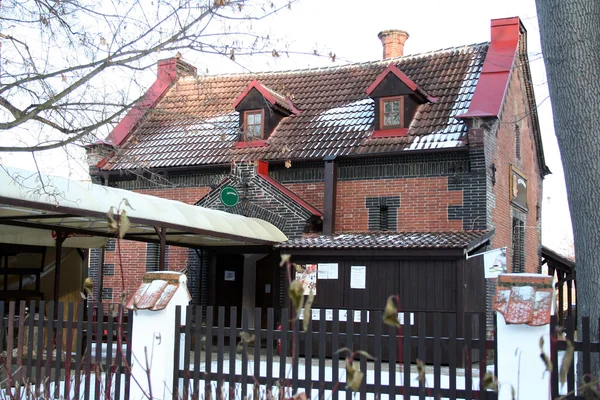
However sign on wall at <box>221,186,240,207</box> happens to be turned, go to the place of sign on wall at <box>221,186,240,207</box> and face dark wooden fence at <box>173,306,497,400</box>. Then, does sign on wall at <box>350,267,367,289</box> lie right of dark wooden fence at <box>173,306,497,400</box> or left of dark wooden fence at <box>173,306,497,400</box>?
left

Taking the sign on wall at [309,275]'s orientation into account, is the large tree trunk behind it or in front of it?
in front

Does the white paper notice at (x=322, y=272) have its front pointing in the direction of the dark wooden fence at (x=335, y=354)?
yes

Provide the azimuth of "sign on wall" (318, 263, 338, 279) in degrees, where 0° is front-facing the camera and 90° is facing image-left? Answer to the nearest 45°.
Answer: approximately 0°

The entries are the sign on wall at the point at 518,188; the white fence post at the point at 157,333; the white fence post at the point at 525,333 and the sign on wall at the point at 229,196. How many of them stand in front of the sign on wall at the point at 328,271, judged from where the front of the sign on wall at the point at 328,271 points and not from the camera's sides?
2

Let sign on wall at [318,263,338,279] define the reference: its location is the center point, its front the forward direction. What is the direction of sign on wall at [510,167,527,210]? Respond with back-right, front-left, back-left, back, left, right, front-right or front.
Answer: back-left

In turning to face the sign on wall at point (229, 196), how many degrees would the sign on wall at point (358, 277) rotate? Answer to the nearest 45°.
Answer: approximately 135° to its right

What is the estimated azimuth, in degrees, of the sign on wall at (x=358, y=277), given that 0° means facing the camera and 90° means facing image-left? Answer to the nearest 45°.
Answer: approximately 0°
